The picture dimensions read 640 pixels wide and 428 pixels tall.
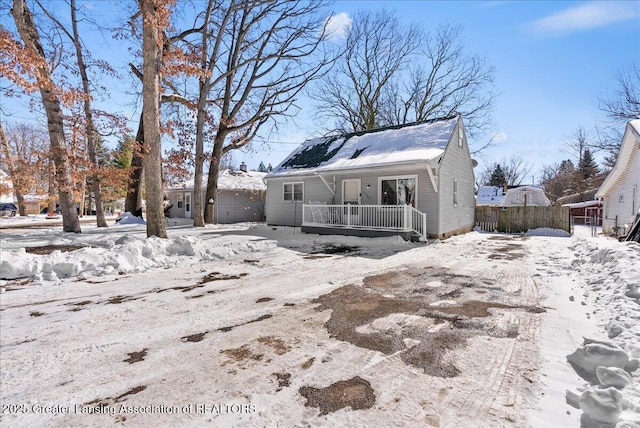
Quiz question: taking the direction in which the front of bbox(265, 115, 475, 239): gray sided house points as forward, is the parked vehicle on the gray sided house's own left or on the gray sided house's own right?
on the gray sided house's own right

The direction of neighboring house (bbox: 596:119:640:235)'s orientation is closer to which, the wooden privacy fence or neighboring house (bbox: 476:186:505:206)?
the wooden privacy fence

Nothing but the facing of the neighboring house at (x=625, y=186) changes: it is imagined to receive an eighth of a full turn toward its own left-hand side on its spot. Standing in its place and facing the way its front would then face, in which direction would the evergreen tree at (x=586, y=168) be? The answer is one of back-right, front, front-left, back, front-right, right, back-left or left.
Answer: back

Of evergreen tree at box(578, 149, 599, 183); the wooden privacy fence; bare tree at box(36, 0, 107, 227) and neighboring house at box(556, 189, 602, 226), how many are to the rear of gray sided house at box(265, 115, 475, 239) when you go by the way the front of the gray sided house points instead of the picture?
3

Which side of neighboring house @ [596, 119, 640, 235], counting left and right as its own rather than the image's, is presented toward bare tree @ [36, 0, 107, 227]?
right

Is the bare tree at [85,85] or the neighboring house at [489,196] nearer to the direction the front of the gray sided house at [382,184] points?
the bare tree

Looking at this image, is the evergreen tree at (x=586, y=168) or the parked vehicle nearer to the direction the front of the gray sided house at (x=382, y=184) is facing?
the parked vehicle

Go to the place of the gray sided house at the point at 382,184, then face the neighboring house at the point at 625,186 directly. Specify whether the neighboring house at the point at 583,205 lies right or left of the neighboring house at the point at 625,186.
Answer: left

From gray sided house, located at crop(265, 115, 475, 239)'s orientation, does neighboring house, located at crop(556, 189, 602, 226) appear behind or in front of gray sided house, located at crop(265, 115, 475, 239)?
behind

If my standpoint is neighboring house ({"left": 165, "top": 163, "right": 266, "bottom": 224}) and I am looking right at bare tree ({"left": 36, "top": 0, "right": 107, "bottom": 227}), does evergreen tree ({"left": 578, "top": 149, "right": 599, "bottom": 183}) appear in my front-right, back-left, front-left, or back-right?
back-left

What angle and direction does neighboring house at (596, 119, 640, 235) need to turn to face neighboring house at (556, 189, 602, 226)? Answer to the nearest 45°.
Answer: approximately 135° to its right

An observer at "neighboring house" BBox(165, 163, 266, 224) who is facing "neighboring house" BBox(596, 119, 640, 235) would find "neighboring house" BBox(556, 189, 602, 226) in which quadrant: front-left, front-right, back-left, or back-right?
front-left

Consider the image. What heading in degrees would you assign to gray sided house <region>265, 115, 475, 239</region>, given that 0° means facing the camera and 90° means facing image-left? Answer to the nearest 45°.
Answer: approximately 45°

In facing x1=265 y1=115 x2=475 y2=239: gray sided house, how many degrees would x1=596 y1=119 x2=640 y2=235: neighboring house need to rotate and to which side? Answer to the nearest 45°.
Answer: approximately 90° to its right

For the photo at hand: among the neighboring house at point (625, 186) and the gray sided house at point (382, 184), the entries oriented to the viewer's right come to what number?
0
